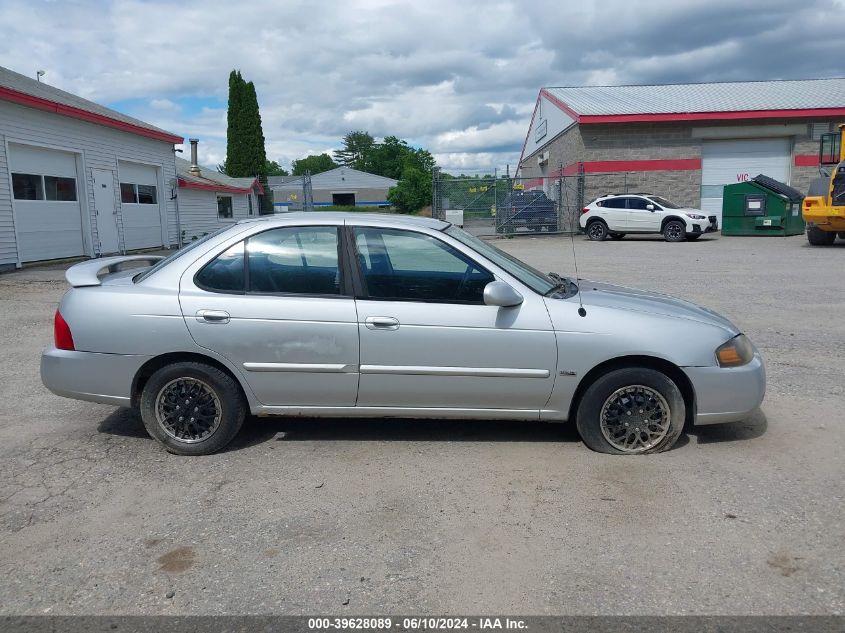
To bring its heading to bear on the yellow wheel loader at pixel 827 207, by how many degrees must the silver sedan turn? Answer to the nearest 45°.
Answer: approximately 45° to its left

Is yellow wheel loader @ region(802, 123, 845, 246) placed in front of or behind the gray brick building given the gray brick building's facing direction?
in front

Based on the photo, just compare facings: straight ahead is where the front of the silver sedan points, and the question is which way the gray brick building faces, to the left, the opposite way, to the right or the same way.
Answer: to the right

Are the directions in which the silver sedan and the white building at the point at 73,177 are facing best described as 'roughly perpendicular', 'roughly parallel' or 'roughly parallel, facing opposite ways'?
roughly parallel

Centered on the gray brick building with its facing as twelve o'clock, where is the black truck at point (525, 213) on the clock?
The black truck is roughly at 2 o'clock from the gray brick building.

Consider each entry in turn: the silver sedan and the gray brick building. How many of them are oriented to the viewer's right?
1

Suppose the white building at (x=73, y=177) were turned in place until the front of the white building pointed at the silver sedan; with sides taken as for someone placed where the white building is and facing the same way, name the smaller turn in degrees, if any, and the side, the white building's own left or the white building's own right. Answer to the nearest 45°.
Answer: approximately 45° to the white building's own right

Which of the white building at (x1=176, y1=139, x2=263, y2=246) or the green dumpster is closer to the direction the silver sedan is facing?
the green dumpster

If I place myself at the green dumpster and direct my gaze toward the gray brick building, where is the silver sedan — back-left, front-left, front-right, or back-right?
back-left

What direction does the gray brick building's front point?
toward the camera

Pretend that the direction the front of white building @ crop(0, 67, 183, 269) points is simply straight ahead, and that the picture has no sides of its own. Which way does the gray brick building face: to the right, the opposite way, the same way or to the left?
to the right

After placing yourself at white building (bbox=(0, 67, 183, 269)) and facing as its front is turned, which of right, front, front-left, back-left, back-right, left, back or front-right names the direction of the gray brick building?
front-left

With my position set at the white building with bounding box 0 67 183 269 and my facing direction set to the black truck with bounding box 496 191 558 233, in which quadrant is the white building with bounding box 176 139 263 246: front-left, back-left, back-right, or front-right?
front-left

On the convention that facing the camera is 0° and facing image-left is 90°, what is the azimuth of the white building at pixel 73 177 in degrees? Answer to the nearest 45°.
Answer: approximately 315°

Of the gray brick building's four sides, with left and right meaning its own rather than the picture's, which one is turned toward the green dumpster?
front

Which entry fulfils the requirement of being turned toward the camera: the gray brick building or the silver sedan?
the gray brick building

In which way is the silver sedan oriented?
to the viewer's right
